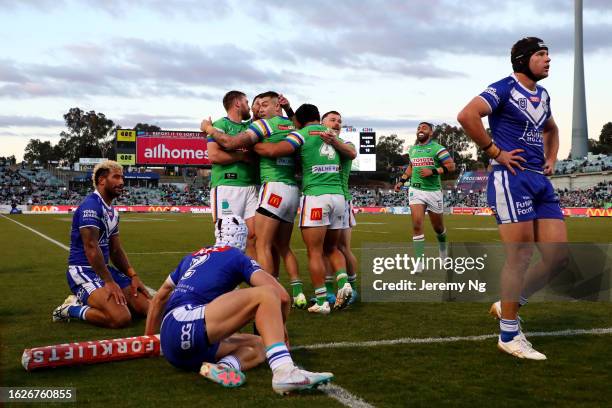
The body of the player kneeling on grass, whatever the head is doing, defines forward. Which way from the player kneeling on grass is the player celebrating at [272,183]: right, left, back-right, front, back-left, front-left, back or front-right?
front-left

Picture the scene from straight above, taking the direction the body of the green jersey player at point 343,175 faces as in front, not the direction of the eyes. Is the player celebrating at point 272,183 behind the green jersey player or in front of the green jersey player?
in front

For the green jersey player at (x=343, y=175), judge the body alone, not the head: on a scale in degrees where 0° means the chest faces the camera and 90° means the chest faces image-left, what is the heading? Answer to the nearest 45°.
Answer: approximately 45°

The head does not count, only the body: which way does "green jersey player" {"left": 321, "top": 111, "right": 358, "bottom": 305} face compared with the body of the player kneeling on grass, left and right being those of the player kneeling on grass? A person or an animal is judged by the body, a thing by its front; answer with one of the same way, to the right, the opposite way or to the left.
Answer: to the right

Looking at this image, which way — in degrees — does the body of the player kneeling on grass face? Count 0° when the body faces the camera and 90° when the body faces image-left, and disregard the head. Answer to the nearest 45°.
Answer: approximately 315°

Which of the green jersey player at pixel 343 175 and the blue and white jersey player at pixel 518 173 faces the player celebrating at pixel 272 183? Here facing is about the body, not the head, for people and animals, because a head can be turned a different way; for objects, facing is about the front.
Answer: the green jersey player

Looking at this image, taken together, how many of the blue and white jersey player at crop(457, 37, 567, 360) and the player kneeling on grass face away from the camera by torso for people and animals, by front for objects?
0

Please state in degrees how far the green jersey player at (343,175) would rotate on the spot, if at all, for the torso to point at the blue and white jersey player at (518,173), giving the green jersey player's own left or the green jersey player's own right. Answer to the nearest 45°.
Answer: approximately 90° to the green jersey player's own left

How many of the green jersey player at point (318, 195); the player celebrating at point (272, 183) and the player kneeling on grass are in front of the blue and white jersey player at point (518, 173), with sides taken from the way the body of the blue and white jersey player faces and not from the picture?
0

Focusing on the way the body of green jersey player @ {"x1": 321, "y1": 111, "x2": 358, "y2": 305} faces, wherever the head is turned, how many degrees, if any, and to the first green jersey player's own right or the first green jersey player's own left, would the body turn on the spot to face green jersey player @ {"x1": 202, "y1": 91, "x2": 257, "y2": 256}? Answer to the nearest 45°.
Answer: approximately 45° to the first green jersey player's own right

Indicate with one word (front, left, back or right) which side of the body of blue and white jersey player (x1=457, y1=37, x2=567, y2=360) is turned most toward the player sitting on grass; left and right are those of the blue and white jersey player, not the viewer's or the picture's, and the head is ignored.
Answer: right

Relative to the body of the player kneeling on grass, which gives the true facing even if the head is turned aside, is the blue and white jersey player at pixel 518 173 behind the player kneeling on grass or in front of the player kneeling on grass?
in front

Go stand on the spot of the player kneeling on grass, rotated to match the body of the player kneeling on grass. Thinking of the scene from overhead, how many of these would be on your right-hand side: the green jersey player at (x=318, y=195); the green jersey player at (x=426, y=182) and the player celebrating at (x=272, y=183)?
0

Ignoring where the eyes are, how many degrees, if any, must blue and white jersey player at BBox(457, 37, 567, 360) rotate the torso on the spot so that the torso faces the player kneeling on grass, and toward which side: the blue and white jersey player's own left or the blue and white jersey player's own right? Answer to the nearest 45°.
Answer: approximately 135° to the blue and white jersey player's own right

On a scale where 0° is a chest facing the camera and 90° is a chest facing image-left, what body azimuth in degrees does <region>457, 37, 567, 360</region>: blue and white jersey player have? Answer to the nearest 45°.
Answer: approximately 315°
